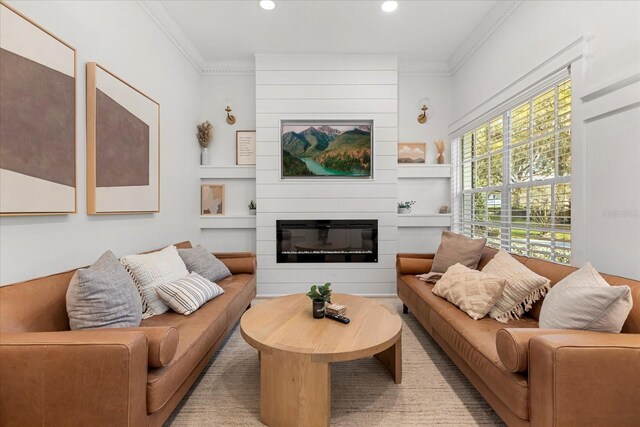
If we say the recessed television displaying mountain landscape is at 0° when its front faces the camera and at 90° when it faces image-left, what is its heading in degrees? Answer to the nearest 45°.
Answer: approximately 0°

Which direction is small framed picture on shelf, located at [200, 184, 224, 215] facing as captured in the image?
toward the camera

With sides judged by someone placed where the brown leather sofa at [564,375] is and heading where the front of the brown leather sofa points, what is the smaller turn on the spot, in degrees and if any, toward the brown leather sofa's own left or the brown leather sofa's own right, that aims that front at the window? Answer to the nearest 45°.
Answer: approximately 135° to the brown leather sofa's own right

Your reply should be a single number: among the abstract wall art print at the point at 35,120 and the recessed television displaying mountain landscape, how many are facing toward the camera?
1

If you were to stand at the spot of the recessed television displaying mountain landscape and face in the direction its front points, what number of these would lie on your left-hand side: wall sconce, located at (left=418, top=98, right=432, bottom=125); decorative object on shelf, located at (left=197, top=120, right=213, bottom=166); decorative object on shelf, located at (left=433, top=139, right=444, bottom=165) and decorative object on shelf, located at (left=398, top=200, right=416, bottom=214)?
3

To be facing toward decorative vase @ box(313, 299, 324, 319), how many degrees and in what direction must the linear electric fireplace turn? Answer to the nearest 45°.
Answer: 0° — it already faces it

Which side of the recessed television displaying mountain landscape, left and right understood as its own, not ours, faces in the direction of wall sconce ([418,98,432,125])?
left

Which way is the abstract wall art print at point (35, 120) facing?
to the viewer's right

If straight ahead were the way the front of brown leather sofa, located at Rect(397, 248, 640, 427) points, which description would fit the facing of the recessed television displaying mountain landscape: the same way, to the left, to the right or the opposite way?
to the left

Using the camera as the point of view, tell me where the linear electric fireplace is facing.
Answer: facing the viewer

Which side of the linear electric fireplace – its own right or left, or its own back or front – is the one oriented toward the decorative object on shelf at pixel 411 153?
left

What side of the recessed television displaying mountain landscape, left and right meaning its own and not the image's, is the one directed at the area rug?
front

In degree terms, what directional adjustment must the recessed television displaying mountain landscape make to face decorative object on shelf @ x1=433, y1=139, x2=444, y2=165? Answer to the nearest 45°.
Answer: approximately 90° to its left

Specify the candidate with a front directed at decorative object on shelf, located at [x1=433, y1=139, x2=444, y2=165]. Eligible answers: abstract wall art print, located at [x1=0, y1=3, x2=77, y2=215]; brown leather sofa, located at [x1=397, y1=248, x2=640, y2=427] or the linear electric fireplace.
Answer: the abstract wall art print

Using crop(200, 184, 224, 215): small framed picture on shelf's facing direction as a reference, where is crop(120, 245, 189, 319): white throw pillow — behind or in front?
in front

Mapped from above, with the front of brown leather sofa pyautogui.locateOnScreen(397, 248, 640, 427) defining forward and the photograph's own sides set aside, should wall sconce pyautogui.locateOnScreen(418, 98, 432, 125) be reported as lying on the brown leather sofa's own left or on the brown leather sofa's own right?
on the brown leather sofa's own right

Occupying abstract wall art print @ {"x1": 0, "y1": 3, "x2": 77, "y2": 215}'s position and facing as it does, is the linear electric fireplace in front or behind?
in front
